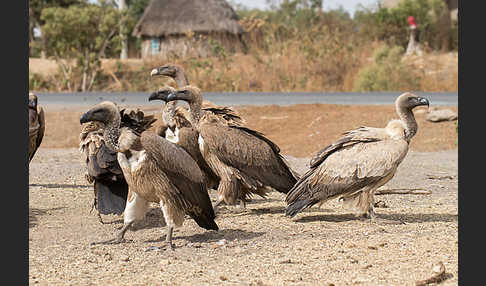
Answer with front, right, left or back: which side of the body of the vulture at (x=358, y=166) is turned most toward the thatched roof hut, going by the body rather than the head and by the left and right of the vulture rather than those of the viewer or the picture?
left

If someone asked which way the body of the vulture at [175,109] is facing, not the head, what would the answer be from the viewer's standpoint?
to the viewer's left

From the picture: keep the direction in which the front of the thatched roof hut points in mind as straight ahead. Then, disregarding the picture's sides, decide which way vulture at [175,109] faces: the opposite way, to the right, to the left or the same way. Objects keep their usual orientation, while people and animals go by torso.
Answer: to the right

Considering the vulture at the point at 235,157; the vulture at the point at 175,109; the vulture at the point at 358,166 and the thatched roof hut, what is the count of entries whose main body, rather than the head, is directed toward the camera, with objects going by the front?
1

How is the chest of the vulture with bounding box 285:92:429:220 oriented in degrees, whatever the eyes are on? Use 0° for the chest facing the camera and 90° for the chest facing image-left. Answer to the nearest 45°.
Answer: approximately 270°

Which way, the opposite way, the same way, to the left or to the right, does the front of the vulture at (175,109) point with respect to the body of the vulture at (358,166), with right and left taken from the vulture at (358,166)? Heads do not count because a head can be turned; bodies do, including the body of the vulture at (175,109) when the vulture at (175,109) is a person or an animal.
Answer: the opposite way

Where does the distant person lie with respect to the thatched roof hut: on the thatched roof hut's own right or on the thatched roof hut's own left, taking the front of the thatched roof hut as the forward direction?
on the thatched roof hut's own left

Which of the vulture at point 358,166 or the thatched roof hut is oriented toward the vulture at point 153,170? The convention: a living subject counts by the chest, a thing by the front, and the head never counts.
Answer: the thatched roof hut

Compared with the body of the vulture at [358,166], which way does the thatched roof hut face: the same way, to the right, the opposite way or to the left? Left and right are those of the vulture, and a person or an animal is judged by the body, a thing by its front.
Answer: to the right

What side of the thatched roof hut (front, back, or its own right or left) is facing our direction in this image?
front

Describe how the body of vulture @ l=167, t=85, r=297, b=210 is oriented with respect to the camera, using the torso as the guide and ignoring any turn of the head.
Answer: to the viewer's left

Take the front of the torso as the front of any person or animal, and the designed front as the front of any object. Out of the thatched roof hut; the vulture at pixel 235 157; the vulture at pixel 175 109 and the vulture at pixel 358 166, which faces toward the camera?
the thatched roof hut

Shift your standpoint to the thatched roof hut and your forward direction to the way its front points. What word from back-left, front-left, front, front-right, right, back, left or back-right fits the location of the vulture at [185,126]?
front
